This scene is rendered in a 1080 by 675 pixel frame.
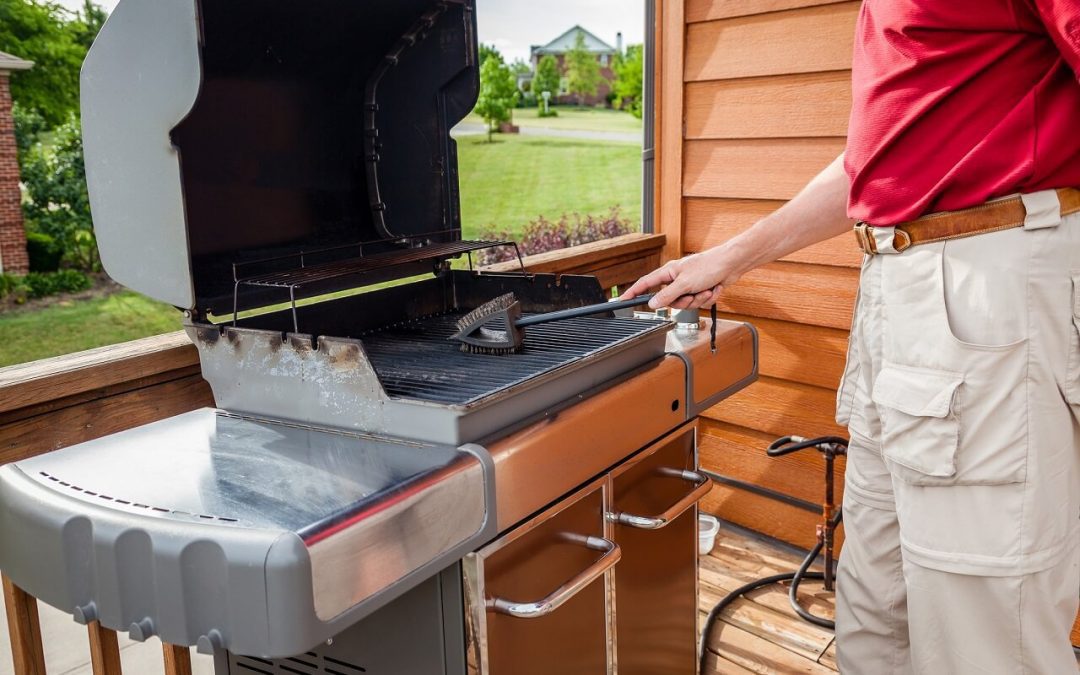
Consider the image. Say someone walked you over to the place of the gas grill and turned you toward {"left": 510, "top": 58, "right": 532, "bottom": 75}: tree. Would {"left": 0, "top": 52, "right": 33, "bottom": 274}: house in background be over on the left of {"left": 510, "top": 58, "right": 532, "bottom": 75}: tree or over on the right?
left

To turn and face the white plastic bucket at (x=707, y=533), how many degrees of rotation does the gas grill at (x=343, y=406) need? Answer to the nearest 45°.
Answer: approximately 90° to its left

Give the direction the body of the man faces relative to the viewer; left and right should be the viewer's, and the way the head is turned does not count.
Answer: facing to the left of the viewer

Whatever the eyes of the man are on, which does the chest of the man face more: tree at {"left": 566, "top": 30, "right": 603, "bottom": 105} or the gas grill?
the gas grill

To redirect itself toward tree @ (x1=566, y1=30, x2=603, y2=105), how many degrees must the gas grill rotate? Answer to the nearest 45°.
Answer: approximately 135° to its left

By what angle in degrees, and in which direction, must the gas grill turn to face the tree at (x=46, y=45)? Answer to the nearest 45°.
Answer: approximately 135° to its left

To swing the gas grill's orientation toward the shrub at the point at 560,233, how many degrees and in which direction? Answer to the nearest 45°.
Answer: approximately 135° to its left

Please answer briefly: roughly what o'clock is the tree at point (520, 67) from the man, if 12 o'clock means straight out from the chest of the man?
The tree is roughly at 2 o'clock from the man.

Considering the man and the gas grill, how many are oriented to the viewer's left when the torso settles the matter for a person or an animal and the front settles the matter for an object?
1

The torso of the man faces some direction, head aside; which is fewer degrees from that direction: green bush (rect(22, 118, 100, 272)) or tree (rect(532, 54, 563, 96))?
the green bush

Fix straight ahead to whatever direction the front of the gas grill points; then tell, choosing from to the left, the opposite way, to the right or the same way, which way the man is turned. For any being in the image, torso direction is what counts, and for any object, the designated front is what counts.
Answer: the opposite way
